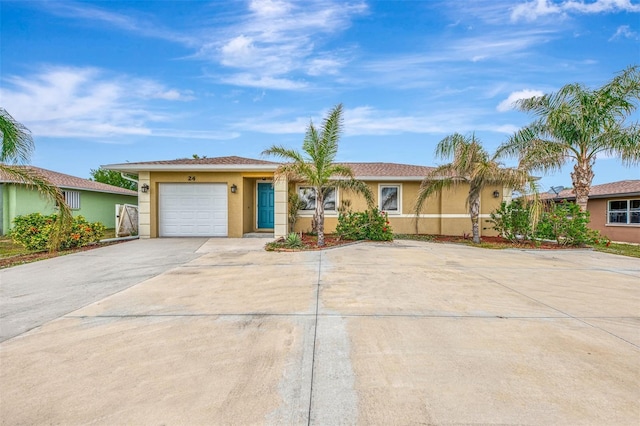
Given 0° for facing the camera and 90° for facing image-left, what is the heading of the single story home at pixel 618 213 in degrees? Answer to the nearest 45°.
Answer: approximately 0°

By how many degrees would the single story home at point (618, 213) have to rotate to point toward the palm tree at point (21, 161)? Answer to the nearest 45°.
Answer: approximately 45° to its right

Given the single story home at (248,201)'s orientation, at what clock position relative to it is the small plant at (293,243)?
The small plant is roughly at 11 o'clock from the single story home.

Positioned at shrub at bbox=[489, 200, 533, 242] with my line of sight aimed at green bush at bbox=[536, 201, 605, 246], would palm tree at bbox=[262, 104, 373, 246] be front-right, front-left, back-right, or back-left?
back-right

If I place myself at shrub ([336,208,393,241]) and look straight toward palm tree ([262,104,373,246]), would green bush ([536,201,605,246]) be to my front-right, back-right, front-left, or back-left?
back-left

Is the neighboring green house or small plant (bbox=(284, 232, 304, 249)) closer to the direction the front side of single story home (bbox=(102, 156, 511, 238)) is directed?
the small plant

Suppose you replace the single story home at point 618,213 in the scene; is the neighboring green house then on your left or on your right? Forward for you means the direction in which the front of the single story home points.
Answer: on your right
